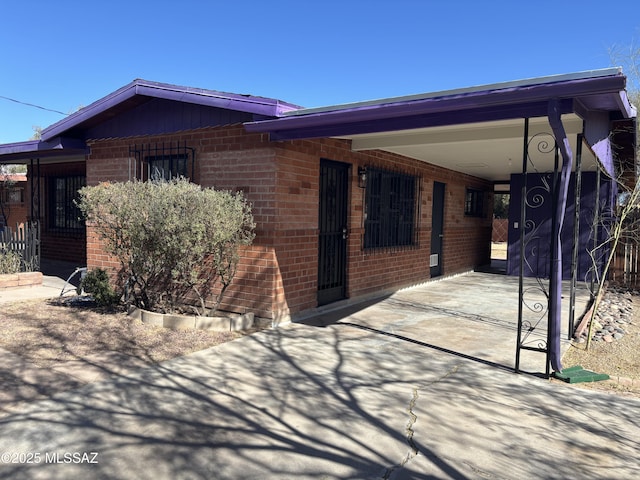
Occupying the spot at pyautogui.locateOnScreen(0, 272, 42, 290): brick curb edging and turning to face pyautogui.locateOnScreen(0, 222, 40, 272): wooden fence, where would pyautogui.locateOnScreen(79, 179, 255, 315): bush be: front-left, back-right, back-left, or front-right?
back-right

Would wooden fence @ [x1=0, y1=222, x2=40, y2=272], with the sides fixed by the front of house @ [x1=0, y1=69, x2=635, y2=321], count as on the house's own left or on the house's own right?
on the house's own right

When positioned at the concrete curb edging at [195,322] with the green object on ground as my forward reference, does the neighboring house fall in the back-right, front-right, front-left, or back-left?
back-left

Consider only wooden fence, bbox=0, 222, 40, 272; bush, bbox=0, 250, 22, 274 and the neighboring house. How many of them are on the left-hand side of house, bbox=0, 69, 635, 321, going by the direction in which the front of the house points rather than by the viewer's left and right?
0

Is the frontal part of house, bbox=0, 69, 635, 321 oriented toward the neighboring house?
no

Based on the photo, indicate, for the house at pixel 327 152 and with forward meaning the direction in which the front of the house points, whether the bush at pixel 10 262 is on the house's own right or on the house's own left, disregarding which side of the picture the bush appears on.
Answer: on the house's own right

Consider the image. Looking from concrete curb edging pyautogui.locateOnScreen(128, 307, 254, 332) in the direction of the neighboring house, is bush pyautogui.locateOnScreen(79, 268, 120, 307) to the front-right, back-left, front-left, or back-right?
front-left
